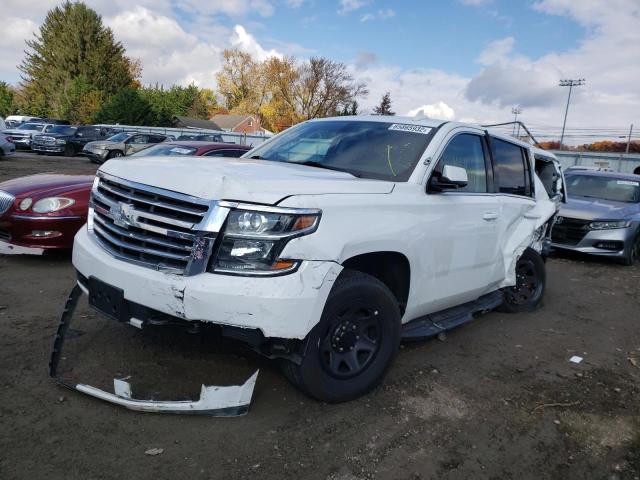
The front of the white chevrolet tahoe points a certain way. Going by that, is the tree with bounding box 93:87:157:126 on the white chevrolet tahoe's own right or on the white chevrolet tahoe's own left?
on the white chevrolet tahoe's own right

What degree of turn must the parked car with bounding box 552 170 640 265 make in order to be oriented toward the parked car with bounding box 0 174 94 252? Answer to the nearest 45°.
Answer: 0° — it already faces it

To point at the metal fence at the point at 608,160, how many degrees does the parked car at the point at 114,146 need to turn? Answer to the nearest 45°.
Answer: approximately 135° to its left

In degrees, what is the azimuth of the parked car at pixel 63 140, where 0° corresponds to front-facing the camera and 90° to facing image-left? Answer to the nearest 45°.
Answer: approximately 45°

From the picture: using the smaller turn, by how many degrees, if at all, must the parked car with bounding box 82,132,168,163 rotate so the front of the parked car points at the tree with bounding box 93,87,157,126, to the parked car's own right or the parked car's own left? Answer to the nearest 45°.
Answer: approximately 135° to the parked car's own right

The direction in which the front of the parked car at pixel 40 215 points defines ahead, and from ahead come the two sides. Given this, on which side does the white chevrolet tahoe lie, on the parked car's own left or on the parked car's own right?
on the parked car's own left

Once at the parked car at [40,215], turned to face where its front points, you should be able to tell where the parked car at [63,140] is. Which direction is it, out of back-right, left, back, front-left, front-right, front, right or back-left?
back-right

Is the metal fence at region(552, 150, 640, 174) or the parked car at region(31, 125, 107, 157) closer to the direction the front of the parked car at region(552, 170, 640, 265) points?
the parked car

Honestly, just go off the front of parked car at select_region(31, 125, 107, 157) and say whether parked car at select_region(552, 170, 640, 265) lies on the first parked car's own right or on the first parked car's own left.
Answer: on the first parked car's own left

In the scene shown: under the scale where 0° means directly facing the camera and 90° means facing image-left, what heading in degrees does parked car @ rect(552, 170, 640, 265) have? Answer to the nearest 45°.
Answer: approximately 45°
